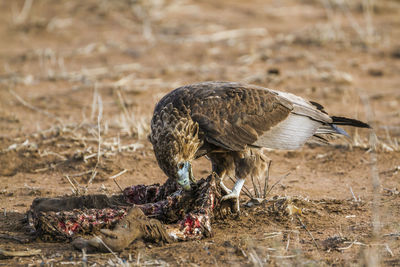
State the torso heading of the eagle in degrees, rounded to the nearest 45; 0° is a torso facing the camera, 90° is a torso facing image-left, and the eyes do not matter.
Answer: approximately 90°

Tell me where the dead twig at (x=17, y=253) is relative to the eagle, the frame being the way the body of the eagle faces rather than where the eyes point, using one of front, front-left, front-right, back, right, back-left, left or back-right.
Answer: front-left
